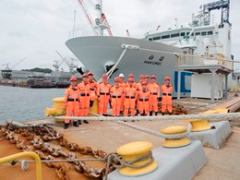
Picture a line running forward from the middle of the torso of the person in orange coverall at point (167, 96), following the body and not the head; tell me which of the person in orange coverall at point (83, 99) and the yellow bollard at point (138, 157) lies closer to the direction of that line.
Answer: the yellow bollard

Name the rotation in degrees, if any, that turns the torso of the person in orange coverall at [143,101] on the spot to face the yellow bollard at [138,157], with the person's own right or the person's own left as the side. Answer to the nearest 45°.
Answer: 0° — they already face it

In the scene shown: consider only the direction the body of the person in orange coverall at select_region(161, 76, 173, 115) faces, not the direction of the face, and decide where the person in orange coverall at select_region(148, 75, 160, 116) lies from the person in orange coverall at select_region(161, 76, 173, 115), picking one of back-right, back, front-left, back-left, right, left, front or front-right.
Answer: front-right

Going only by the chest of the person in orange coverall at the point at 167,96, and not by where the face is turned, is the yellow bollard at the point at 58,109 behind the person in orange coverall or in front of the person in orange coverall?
in front

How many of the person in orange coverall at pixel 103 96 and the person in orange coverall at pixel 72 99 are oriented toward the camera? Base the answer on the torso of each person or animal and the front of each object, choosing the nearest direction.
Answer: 2

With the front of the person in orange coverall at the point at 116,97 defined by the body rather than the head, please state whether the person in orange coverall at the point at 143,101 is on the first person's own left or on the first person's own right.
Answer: on the first person's own left

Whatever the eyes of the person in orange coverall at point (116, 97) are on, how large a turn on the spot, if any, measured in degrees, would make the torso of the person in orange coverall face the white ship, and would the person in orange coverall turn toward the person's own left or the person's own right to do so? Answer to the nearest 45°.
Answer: approximately 180°

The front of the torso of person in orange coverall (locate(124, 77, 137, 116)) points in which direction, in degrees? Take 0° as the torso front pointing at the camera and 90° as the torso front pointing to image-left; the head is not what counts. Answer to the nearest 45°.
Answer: approximately 0°

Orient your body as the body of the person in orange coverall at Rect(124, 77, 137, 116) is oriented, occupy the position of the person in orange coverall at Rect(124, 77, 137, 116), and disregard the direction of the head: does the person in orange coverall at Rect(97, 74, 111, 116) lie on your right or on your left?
on your right

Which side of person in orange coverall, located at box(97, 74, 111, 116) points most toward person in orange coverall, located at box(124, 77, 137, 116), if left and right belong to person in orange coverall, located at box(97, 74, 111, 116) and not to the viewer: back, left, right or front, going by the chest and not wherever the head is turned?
left

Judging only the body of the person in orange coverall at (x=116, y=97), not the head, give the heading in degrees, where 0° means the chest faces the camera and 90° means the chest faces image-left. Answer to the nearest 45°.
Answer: approximately 0°

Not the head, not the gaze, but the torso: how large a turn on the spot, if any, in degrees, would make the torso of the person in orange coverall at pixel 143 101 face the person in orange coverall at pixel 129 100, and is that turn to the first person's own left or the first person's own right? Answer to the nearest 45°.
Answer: approximately 45° to the first person's own right

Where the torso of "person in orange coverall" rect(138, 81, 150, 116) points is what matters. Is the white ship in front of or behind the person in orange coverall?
behind

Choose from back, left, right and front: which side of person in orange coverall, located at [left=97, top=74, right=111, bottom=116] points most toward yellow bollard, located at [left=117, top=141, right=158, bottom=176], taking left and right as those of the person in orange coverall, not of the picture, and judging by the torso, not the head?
front

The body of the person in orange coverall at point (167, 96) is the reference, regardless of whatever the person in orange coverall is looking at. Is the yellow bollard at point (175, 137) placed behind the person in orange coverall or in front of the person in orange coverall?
in front

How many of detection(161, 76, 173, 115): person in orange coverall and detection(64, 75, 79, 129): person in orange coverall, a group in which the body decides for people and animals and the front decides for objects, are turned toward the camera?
2
